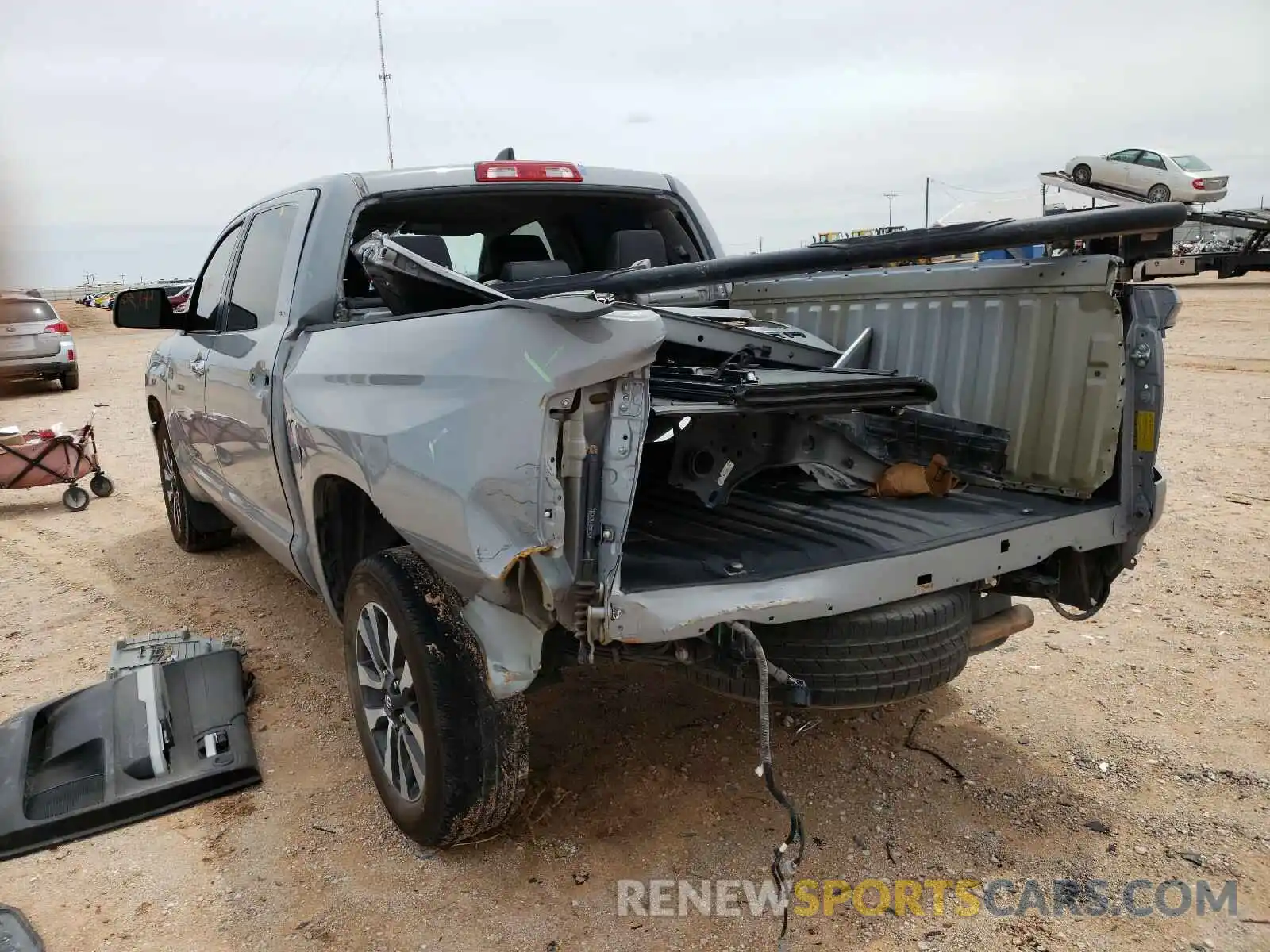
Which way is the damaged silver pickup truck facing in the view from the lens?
facing away from the viewer and to the left of the viewer

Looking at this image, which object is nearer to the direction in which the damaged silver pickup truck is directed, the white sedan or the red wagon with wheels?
the red wagon with wheels

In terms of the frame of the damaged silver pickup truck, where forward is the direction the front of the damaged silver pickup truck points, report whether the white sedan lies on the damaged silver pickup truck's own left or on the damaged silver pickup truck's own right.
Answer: on the damaged silver pickup truck's own right

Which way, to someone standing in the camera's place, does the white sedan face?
facing away from the viewer and to the left of the viewer

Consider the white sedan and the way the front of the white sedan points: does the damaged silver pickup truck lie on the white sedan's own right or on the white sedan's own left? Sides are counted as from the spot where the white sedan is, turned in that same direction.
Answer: on the white sedan's own left
